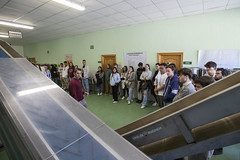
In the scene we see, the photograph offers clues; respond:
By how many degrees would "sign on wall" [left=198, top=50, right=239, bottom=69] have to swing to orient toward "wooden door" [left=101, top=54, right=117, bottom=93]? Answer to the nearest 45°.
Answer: approximately 90° to its right

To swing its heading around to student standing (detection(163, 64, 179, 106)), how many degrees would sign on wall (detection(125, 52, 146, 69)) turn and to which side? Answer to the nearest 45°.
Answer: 0° — it already faces them

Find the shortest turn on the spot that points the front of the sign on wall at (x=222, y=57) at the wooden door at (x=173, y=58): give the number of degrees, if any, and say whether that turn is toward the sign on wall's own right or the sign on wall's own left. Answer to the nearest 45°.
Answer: approximately 90° to the sign on wall's own right

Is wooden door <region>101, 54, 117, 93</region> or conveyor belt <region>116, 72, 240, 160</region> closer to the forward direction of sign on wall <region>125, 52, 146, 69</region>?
the conveyor belt

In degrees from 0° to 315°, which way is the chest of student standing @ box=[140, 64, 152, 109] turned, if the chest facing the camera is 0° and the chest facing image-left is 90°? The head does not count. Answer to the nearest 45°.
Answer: approximately 45°

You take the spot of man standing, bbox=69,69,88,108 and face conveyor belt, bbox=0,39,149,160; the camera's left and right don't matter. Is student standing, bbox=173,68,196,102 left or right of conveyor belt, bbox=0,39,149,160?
left

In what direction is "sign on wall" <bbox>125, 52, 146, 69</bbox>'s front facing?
toward the camera

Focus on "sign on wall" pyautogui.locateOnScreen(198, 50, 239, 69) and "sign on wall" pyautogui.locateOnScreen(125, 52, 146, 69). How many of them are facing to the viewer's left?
0

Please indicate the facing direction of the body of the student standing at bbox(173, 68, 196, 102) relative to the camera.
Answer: to the viewer's left

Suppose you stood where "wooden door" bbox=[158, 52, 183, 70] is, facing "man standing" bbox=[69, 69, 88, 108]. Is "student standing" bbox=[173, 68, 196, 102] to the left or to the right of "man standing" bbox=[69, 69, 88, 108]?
left

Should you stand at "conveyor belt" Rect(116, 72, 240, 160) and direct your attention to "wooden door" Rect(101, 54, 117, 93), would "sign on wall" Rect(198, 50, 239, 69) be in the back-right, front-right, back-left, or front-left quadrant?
front-right

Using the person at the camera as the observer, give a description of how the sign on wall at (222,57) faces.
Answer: facing the viewer

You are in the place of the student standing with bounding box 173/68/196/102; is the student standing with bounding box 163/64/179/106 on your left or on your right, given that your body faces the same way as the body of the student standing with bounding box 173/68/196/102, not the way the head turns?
on your right

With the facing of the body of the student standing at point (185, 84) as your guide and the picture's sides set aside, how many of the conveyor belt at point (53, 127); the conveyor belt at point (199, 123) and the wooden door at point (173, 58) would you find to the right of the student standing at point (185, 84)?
1

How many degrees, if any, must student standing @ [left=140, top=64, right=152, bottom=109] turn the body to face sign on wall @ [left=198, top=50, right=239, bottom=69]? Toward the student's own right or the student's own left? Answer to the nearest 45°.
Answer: approximately 135° to the student's own left

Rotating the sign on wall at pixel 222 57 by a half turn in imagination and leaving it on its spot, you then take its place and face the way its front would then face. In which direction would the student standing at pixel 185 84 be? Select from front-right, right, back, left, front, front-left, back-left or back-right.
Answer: back
